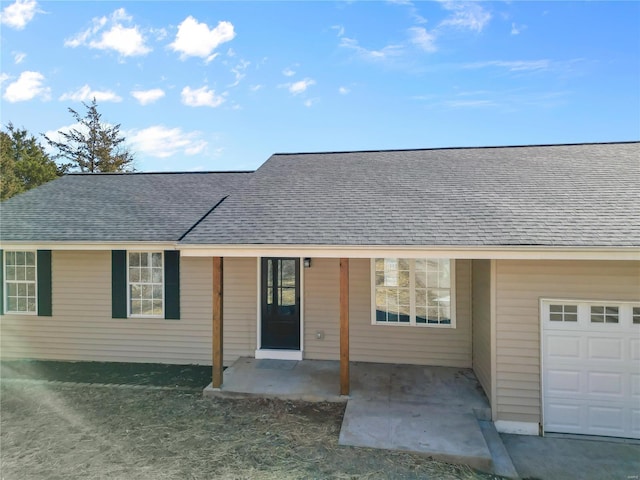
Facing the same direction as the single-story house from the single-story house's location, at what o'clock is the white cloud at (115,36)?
The white cloud is roughly at 4 o'clock from the single-story house.

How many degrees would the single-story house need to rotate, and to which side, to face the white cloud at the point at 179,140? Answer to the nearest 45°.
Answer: approximately 135° to its right

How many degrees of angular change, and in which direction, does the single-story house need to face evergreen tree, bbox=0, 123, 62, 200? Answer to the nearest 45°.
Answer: approximately 135° to its right

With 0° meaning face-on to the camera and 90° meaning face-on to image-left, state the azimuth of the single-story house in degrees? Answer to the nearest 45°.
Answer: approximately 0°
